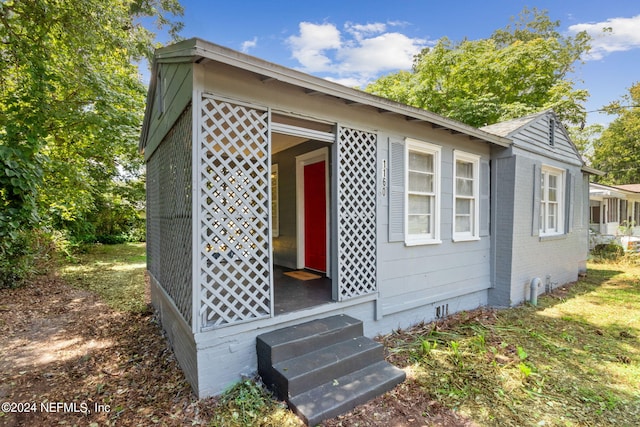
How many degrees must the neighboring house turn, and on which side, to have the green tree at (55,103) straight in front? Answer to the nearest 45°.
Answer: approximately 90° to its right

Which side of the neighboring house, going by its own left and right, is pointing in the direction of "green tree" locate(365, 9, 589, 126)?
right
